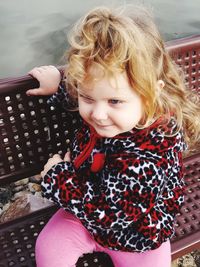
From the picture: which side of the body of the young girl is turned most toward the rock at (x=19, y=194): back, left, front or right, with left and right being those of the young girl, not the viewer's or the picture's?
right

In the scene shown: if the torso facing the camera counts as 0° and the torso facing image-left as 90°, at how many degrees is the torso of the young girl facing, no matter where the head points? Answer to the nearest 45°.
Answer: approximately 45°

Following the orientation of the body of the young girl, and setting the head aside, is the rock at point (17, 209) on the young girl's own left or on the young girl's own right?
on the young girl's own right
